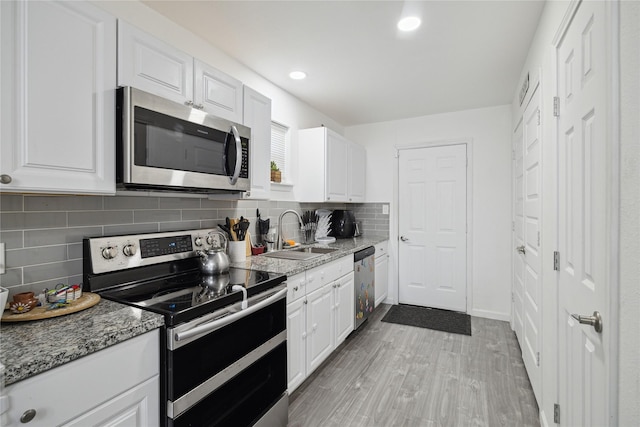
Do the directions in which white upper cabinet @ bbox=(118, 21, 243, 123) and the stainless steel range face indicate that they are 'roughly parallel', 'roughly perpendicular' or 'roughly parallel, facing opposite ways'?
roughly parallel

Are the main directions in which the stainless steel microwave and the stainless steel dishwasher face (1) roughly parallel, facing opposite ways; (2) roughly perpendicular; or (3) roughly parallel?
roughly parallel

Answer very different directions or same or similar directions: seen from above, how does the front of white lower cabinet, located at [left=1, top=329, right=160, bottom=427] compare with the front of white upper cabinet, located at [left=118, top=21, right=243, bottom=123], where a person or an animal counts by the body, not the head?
same or similar directions

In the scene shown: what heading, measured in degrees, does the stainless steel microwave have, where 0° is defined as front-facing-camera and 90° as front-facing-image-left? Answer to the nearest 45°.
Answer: approximately 315°

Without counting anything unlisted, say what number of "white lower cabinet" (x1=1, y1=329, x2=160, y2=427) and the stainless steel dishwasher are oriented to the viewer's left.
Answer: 0

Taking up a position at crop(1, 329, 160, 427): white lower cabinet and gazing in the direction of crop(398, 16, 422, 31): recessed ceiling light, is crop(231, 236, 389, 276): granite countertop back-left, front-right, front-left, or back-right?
front-left

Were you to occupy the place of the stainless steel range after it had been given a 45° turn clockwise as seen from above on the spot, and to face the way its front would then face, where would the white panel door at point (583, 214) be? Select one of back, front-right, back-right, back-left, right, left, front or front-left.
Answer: front-left

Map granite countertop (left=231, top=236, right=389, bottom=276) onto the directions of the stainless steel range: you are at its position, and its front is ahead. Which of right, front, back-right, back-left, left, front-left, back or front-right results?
left

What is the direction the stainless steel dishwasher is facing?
to the viewer's right

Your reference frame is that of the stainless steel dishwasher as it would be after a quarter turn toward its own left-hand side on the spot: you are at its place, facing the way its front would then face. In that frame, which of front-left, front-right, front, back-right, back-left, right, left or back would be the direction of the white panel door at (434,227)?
front-right

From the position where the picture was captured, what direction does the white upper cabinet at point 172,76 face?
facing the viewer and to the right of the viewer

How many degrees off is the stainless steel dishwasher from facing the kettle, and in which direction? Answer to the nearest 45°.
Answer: approximately 135° to its right
